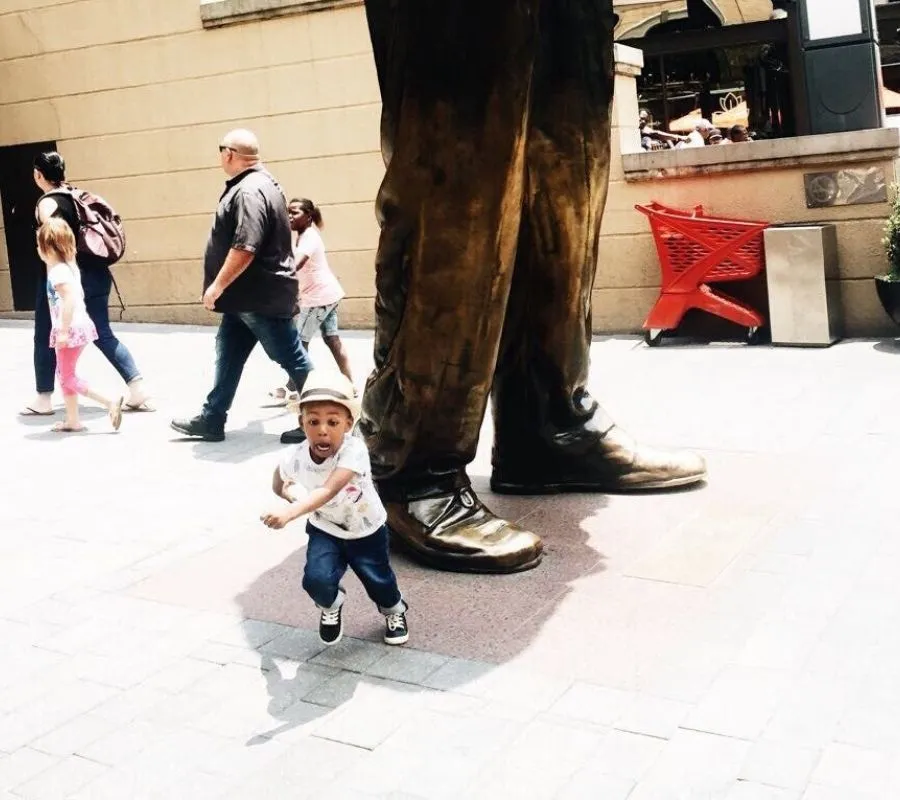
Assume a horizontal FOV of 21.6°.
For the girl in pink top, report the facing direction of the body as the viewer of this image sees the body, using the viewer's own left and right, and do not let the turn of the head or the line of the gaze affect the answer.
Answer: facing to the left of the viewer

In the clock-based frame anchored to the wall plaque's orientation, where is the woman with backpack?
The woman with backpack is roughly at 2 o'clock from the wall plaque.

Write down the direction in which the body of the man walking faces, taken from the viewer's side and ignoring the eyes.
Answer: to the viewer's left

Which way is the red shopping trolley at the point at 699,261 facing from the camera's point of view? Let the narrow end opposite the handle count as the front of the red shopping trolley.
to the viewer's right

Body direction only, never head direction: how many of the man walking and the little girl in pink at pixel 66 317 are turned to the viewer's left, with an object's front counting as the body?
2

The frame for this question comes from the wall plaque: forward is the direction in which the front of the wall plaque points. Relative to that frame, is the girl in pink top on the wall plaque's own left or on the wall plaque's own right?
on the wall plaque's own right

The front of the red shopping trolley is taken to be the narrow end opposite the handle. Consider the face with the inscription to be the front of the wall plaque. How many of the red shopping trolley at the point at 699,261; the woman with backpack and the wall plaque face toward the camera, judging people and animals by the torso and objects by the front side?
1

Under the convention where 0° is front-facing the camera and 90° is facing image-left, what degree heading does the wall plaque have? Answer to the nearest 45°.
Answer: approximately 0°
